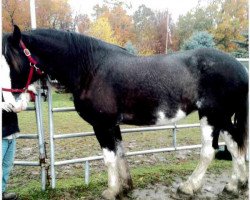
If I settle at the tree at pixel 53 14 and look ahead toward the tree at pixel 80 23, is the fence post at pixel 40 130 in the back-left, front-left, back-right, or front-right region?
back-right

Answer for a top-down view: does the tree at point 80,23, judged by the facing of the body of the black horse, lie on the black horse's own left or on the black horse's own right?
on the black horse's own right

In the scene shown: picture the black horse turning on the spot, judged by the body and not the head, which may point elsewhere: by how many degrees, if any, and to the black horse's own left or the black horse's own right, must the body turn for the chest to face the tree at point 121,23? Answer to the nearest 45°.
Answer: approximately 90° to the black horse's own right

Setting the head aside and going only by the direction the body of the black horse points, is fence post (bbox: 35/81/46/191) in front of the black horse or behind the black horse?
in front

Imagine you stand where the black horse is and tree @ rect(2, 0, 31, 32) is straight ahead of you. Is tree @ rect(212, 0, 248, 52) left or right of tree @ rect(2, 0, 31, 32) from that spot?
right

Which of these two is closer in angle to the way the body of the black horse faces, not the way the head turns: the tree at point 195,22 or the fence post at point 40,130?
the fence post

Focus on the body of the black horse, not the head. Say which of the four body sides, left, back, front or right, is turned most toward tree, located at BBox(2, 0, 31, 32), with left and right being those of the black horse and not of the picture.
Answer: right

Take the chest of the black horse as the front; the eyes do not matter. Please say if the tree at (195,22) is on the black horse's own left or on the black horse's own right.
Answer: on the black horse's own right

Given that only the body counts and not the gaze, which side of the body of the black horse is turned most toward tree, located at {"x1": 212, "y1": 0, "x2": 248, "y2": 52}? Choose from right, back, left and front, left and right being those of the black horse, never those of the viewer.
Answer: right

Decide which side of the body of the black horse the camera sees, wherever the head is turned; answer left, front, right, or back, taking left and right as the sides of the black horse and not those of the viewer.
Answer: left

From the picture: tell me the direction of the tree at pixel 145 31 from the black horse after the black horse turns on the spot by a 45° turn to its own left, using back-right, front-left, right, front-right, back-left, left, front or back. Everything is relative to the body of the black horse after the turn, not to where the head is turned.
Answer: back-right
